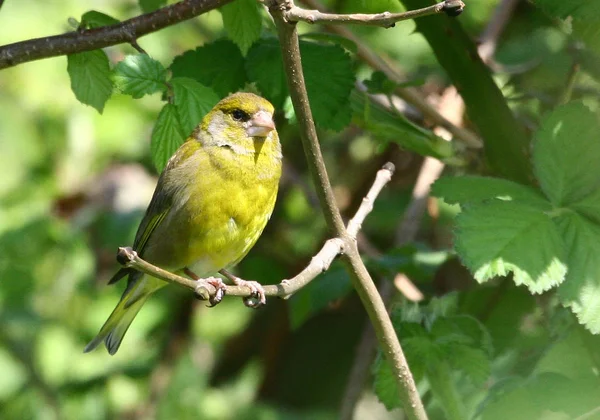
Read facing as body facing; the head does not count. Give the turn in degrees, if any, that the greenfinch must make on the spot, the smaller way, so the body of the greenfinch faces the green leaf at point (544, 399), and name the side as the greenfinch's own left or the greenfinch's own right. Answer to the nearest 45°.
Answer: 0° — it already faces it

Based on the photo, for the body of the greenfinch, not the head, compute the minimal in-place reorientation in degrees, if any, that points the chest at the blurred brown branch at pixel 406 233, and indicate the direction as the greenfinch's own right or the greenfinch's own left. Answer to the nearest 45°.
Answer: approximately 90° to the greenfinch's own left

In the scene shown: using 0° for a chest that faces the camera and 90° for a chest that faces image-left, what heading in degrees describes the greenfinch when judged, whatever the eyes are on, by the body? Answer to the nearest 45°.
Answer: approximately 315°

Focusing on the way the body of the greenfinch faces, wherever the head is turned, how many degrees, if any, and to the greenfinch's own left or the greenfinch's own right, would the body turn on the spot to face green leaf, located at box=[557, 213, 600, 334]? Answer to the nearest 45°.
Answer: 0° — it already faces it

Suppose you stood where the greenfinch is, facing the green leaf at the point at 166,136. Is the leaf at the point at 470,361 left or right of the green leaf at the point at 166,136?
right
